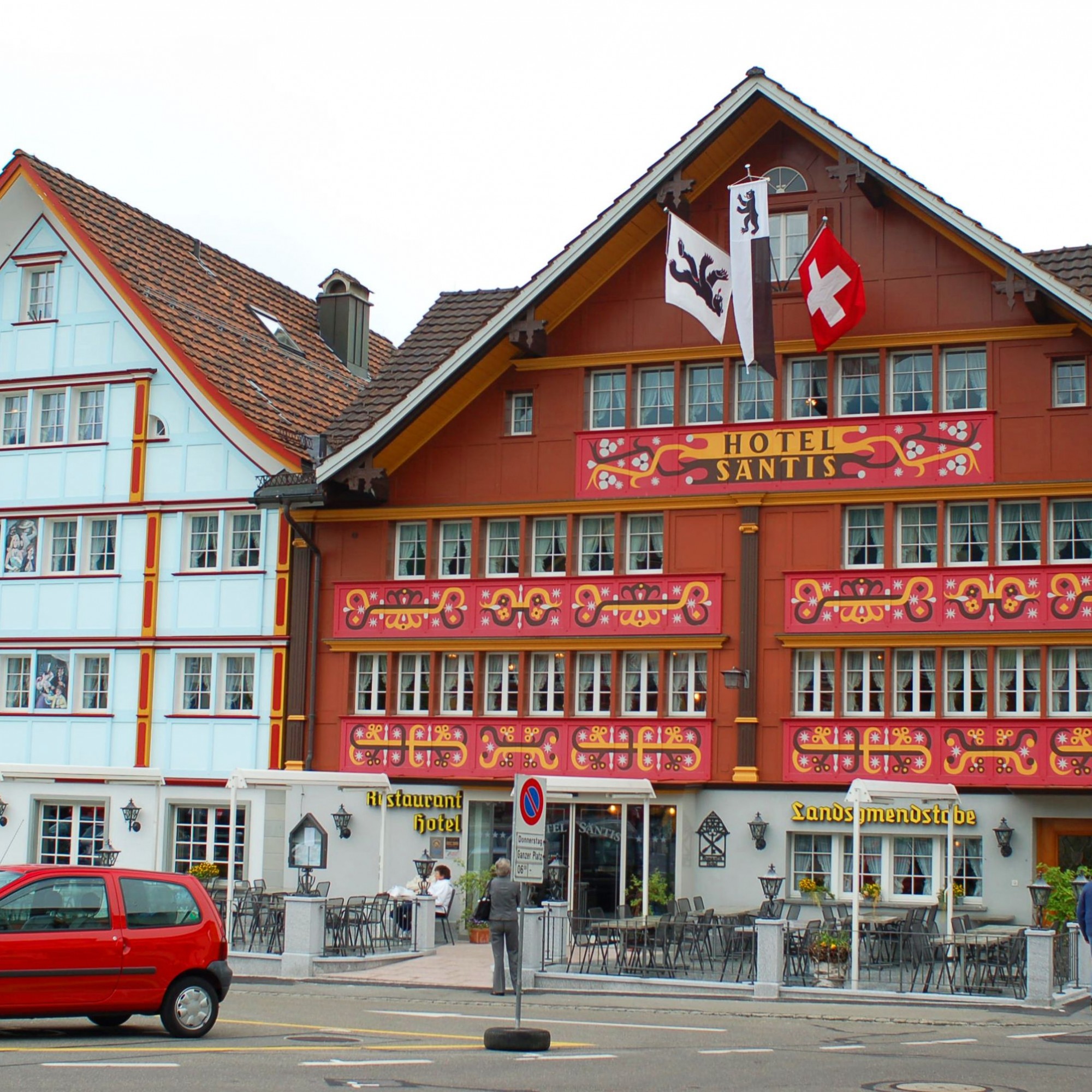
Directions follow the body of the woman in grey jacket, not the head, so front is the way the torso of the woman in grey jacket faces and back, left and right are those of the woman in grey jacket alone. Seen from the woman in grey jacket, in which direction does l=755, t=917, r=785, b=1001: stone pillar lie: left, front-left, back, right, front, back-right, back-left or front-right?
right

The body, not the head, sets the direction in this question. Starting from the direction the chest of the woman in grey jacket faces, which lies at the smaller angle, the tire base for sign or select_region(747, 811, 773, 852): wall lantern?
the wall lantern

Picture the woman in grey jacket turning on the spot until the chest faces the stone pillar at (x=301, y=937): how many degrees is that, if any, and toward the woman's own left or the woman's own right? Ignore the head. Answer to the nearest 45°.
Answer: approximately 45° to the woman's own left

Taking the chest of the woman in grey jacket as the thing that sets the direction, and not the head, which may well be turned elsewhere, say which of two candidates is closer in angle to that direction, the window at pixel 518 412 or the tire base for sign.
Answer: the window

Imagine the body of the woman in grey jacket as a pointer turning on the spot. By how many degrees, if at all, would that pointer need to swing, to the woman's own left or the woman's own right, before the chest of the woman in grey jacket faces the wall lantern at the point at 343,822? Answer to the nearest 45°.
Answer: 0° — they already face it

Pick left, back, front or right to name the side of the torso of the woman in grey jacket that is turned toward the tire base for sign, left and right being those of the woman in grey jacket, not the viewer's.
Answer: back

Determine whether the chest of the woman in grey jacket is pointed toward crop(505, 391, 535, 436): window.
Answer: yes

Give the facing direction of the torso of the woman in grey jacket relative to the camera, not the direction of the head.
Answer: away from the camera

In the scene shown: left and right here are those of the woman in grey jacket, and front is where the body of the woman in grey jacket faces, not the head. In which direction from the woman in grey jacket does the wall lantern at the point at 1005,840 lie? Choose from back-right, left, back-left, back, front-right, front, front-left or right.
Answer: front-right

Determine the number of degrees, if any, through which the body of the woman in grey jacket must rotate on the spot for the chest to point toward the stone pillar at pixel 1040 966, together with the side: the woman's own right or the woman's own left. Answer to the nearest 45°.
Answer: approximately 90° to the woman's own right

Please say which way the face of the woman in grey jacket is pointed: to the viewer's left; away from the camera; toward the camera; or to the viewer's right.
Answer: away from the camera

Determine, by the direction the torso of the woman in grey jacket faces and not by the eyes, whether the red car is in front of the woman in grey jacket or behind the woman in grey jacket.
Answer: behind

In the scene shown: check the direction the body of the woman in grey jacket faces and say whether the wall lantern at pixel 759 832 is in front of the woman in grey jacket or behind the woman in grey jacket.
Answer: in front

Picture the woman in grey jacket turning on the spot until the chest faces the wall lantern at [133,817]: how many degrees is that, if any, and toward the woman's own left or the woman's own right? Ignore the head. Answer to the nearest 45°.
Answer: approximately 45° to the woman's own left
